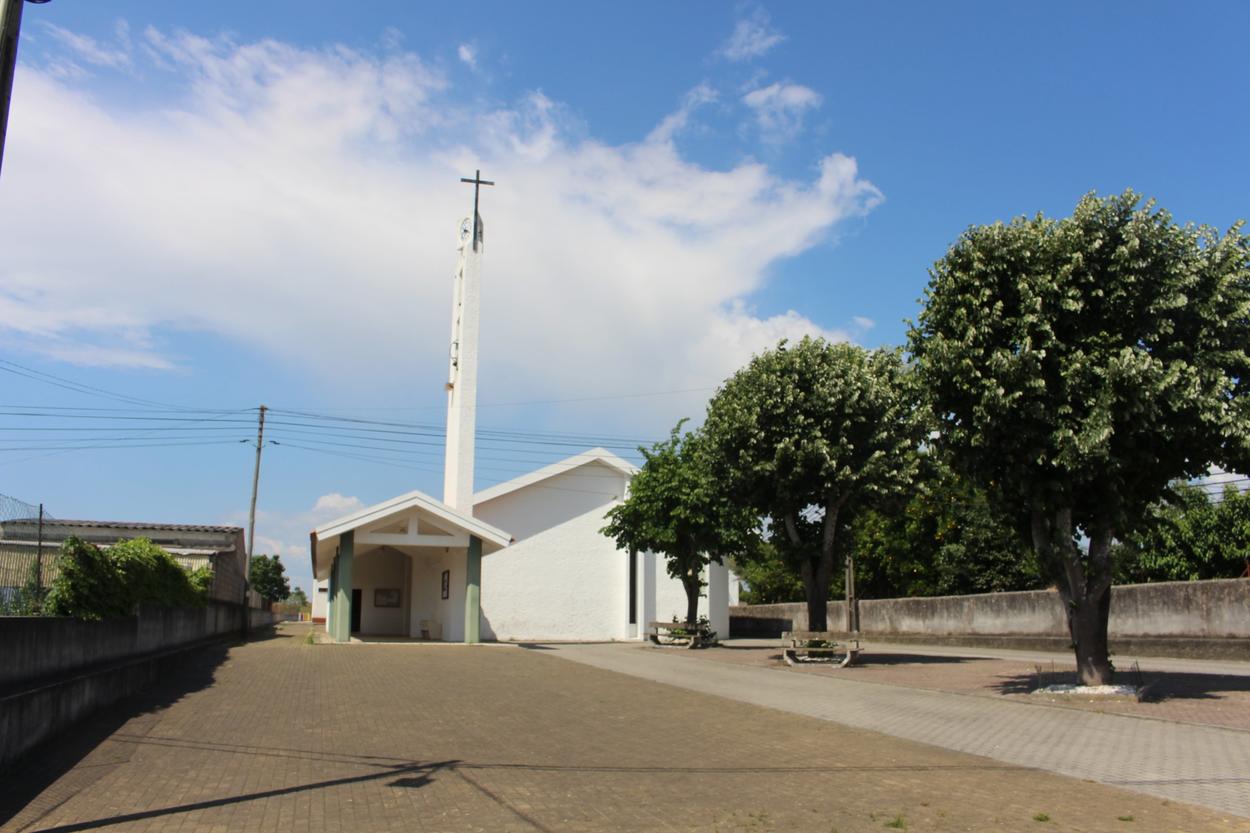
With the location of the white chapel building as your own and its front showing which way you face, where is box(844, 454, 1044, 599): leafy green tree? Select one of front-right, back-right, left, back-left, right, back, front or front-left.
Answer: left

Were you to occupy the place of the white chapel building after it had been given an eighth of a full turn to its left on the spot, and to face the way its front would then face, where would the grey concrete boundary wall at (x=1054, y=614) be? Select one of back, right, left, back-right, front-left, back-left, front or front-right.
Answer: front

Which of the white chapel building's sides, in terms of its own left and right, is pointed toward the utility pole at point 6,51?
front

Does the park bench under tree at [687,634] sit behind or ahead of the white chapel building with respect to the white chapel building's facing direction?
ahead

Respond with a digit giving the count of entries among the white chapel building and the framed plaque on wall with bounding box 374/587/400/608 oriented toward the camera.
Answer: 2

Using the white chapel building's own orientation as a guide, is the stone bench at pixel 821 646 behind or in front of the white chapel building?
in front

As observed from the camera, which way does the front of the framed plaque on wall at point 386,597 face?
facing the viewer

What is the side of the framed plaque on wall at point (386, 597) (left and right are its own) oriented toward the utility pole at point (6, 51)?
front

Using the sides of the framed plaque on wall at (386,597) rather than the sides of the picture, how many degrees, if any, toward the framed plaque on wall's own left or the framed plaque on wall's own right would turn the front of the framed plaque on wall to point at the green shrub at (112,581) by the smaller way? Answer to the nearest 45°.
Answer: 0° — it already faces it

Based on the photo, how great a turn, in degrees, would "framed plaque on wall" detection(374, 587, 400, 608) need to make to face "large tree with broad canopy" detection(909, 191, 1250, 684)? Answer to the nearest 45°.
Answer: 0° — it already faces it

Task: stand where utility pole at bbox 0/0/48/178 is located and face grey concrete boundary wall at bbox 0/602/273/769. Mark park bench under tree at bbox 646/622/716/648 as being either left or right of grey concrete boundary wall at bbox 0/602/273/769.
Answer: right

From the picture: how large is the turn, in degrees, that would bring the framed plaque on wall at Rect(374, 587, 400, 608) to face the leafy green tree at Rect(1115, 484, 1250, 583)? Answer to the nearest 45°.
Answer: approximately 45° to its left

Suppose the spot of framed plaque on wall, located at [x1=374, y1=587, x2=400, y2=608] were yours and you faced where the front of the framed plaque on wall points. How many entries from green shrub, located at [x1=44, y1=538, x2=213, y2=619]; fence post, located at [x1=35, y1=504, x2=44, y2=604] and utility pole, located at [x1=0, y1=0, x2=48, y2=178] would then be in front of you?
3

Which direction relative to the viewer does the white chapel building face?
toward the camera

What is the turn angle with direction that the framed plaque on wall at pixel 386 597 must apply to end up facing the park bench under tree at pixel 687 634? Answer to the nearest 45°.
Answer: approximately 45° to its left
